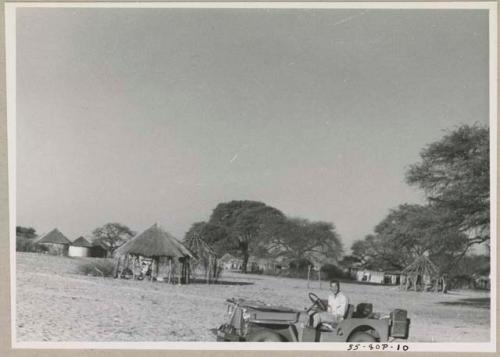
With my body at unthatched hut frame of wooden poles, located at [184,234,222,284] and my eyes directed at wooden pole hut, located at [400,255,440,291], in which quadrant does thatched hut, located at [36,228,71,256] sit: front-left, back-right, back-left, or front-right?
back-left

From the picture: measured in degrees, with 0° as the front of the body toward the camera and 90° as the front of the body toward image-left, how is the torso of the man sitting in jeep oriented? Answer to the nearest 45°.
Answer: approximately 45°

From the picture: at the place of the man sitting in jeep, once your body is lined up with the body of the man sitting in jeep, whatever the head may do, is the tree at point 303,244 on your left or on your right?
on your right

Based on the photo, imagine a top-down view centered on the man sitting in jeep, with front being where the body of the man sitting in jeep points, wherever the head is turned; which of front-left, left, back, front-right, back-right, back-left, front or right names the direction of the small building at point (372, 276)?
back-right
